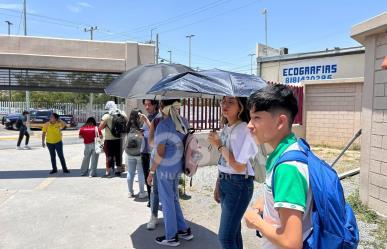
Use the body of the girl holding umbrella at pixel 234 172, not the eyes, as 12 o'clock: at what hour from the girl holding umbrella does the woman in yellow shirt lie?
The woman in yellow shirt is roughly at 3 o'clock from the girl holding umbrella.

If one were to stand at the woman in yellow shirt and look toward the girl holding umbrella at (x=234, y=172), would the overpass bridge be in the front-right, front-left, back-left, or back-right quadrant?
back-left

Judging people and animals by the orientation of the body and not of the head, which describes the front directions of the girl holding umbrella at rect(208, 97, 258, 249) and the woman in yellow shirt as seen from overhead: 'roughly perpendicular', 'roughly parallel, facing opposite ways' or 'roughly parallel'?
roughly perpendicular

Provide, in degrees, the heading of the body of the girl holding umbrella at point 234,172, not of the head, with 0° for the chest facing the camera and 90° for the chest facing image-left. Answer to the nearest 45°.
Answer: approximately 45°

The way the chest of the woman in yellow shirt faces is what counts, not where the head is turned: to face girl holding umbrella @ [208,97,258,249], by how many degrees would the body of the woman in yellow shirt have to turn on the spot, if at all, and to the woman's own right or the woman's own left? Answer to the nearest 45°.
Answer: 0° — they already face them

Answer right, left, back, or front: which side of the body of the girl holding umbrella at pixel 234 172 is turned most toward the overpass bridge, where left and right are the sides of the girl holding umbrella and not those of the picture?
right
